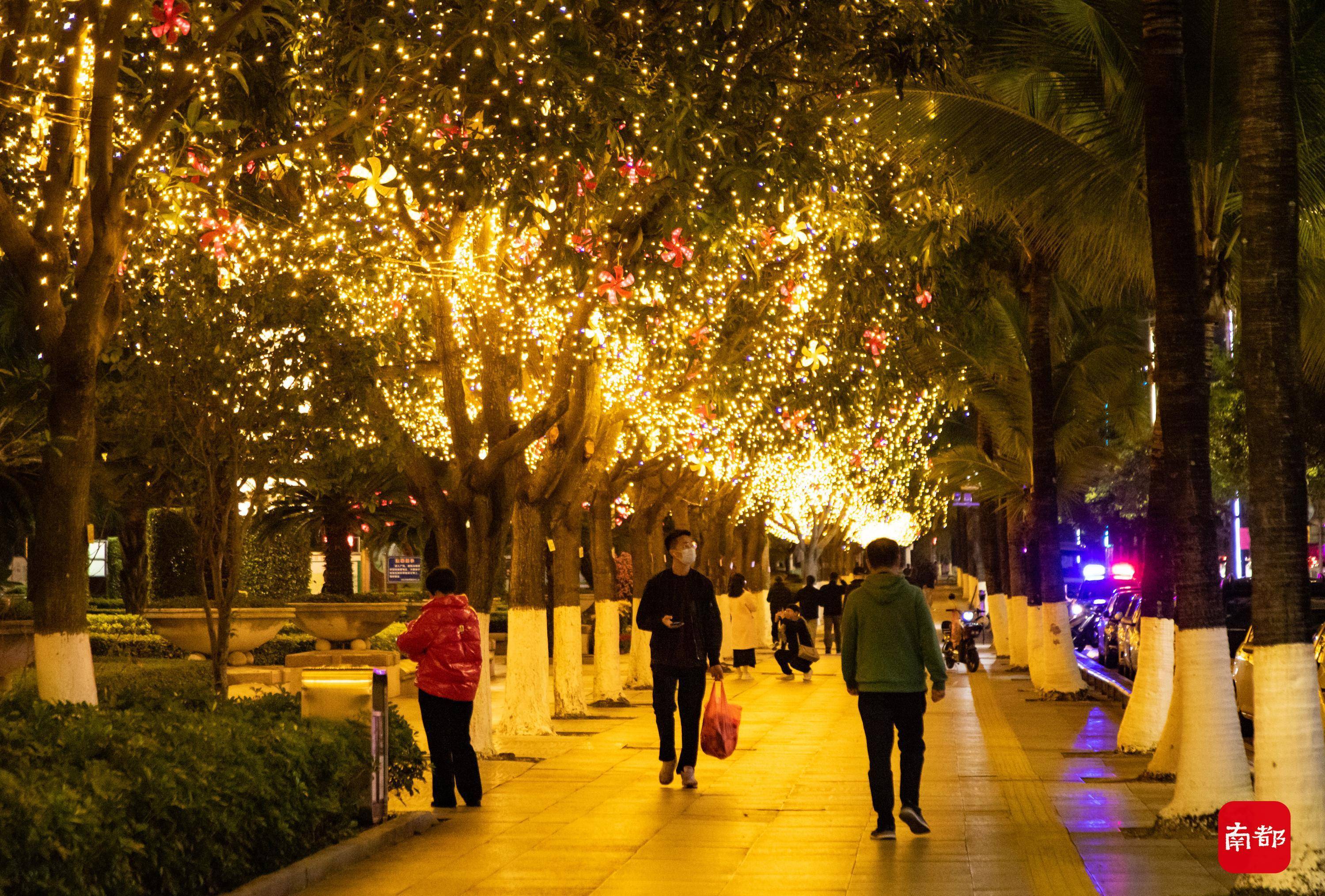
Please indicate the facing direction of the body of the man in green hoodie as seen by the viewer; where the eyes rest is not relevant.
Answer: away from the camera

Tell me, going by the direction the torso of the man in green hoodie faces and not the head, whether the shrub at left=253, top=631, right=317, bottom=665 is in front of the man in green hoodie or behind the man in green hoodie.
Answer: in front

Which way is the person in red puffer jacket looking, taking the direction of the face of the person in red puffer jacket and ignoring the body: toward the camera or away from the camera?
away from the camera

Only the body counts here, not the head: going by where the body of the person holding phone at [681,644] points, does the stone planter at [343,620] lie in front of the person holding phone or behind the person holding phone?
behind

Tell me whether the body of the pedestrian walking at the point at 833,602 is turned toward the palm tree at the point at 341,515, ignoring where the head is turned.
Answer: no

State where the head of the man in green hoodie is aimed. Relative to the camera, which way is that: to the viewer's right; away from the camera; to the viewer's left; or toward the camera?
away from the camera

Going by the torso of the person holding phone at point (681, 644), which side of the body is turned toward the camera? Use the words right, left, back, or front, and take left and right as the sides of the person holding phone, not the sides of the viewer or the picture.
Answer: front

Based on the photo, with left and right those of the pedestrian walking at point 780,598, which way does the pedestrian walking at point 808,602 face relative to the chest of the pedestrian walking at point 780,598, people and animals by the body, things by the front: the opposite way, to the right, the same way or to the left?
the same way

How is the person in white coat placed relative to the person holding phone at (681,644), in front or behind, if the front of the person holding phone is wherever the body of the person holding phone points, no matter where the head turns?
behind
